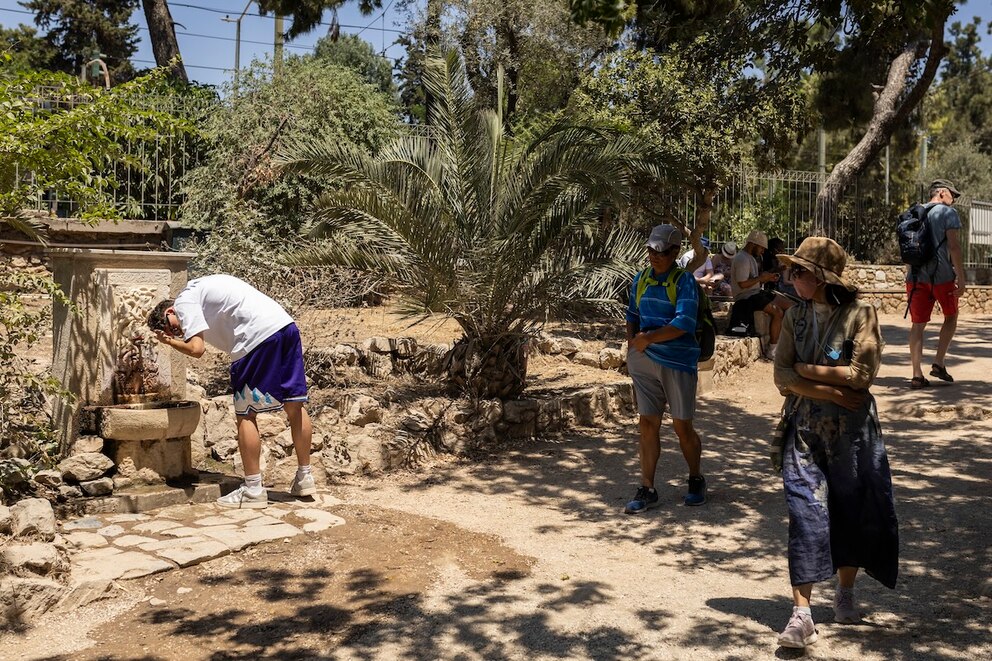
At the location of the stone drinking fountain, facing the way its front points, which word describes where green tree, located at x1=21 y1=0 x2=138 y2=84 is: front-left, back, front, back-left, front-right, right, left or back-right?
back-left

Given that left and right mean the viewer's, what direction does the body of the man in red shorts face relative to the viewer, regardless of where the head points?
facing to the right of the viewer

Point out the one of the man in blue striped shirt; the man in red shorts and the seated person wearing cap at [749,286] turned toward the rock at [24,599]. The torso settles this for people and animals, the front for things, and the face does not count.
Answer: the man in blue striped shirt

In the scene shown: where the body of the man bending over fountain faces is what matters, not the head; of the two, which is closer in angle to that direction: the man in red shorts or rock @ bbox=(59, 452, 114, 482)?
the rock

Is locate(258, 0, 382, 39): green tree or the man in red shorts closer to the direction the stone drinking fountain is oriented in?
the man in red shorts

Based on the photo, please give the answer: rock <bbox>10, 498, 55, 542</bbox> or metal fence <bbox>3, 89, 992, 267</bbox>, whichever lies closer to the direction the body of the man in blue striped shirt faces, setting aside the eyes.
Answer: the rock

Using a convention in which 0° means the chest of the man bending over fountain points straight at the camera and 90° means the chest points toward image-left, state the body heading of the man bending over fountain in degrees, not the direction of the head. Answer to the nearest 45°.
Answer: approximately 90°

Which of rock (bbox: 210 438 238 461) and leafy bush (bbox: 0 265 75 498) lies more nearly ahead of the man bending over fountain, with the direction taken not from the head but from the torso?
the leafy bush

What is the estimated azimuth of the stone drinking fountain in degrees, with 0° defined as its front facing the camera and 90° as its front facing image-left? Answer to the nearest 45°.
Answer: approximately 315°
